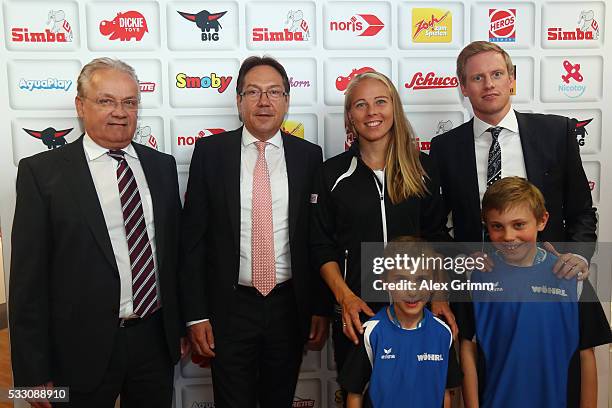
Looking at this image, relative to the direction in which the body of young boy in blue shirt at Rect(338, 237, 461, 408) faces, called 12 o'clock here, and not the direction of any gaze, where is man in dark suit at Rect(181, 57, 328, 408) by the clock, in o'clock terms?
The man in dark suit is roughly at 4 o'clock from the young boy in blue shirt.

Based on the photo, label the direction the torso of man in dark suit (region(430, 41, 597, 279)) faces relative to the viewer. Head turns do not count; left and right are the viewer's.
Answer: facing the viewer

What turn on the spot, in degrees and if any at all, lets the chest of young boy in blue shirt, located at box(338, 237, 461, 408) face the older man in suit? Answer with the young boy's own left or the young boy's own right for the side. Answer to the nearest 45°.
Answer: approximately 90° to the young boy's own right

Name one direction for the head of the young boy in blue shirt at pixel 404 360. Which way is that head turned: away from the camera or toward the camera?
toward the camera

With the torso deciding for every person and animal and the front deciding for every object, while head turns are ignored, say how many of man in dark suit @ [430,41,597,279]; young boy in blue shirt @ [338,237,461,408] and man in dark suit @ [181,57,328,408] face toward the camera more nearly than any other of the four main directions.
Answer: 3

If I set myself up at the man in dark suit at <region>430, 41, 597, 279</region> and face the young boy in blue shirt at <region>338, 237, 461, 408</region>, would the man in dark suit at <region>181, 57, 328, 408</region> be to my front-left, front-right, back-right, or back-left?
front-right

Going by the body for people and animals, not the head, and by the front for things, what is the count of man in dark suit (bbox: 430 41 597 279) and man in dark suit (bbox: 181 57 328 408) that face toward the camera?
2

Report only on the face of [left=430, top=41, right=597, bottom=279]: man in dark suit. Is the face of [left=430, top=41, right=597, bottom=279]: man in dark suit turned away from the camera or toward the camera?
toward the camera

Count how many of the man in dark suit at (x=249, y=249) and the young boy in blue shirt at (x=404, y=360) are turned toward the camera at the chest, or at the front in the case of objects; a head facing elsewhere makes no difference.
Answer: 2

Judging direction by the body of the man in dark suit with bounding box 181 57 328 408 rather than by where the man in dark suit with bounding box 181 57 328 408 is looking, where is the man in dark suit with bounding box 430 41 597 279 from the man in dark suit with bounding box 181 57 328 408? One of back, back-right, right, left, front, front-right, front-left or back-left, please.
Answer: left

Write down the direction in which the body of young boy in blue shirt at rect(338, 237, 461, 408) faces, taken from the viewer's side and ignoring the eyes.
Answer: toward the camera

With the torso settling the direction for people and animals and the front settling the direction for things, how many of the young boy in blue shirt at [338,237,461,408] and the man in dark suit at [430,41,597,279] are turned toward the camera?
2

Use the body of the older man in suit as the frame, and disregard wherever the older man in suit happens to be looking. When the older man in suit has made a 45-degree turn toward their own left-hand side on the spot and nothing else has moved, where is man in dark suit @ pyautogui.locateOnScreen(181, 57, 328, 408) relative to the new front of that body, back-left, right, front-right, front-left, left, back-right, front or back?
front

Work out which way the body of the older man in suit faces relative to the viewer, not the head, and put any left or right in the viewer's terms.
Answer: facing the viewer and to the right of the viewer
